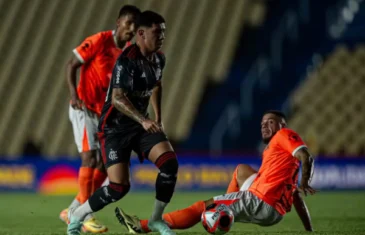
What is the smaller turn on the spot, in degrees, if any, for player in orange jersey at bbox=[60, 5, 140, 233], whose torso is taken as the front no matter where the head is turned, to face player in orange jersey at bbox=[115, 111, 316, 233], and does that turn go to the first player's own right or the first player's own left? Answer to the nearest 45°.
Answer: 0° — they already face them

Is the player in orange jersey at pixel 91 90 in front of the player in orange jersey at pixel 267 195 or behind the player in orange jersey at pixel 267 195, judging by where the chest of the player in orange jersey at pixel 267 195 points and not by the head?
in front

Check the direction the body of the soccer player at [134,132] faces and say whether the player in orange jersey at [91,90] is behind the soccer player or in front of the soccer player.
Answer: behind

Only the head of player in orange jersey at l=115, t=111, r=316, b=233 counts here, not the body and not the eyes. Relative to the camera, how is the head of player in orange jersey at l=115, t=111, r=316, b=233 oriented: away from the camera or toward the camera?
toward the camera

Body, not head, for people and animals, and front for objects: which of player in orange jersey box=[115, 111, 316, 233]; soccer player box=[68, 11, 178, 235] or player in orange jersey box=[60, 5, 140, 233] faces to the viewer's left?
player in orange jersey box=[115, 111, 316, 233]

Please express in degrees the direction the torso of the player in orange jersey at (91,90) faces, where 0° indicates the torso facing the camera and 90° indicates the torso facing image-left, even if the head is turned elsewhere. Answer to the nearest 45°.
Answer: approximately 315°

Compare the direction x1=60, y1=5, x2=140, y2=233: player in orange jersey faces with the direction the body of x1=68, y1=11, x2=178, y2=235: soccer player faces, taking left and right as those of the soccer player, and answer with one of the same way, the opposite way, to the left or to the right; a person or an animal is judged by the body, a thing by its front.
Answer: the same way

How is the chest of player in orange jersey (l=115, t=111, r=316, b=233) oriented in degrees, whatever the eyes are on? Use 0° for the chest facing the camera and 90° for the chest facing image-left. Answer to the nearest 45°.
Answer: approximately 90°

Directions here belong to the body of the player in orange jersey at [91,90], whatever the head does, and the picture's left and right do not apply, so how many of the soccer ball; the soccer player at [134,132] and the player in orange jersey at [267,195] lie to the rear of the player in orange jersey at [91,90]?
0

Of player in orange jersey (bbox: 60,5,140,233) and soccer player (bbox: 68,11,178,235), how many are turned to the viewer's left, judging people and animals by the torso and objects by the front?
0

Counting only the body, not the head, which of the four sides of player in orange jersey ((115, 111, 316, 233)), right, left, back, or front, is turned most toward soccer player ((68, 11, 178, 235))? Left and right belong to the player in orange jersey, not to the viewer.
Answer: front

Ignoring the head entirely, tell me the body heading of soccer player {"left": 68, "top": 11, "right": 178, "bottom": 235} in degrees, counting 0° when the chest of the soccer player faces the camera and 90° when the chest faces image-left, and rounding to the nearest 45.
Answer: approximately 315°
